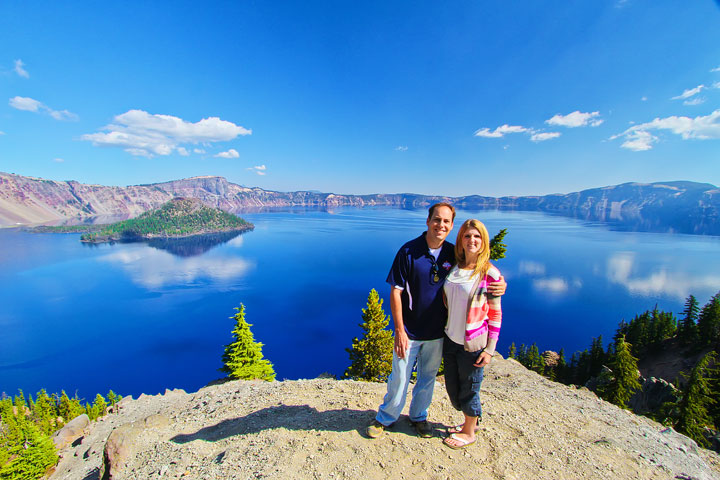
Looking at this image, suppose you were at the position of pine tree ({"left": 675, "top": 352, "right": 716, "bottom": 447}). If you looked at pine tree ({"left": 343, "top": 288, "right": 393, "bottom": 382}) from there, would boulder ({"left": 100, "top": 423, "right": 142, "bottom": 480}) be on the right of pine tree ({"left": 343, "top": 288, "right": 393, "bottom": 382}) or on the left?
left

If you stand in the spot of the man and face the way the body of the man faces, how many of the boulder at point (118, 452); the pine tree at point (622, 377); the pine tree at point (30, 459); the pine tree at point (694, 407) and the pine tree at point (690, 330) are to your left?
3

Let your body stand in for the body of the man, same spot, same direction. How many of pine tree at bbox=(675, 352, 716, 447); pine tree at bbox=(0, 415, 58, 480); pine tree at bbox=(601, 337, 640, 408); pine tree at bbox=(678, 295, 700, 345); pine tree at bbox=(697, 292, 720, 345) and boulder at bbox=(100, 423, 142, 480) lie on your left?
4

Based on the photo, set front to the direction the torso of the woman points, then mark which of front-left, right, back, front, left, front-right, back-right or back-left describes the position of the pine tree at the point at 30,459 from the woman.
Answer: front-right

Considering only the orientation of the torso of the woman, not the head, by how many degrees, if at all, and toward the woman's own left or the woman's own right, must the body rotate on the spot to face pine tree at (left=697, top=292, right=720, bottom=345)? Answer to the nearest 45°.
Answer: approximately 180°

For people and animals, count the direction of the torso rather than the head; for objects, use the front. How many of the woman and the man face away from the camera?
0

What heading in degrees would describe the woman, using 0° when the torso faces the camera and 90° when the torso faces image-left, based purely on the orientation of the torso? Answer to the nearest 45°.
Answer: approximately 45°

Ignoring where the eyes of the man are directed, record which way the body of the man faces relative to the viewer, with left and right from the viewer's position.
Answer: facing the viewer and to the right of the viewer

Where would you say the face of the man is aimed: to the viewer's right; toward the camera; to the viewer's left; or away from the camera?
toward the camera
